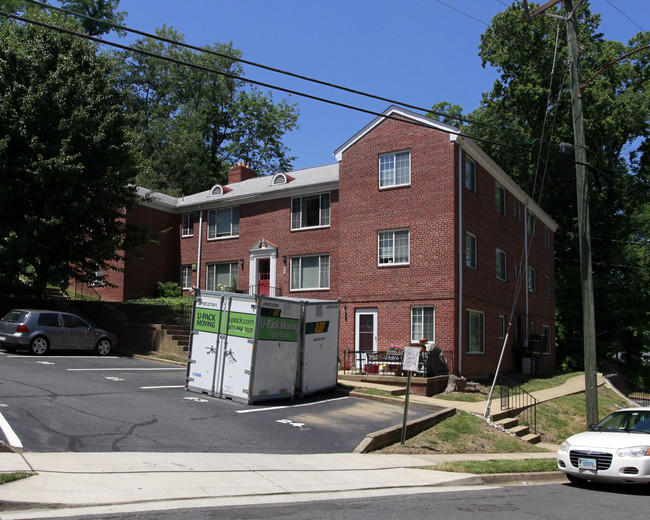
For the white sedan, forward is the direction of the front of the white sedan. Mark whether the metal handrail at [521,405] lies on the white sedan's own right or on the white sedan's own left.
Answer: on the white sedan's own right

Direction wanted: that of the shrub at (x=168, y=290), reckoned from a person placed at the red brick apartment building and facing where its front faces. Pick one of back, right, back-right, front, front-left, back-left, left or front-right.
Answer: right

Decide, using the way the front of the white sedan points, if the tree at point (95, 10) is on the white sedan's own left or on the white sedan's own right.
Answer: on the white sedan's own right

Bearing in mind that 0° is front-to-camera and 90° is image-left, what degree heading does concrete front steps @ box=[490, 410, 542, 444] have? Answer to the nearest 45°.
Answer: approximately 315°

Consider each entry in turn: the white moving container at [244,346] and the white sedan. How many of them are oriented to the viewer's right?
0

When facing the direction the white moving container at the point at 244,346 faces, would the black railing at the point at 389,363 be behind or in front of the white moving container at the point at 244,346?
behind

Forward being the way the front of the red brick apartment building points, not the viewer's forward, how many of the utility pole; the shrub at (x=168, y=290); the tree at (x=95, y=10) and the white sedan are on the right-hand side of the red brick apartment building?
2

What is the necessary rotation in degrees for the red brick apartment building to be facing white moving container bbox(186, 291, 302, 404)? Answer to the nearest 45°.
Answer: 0° — it already faces it

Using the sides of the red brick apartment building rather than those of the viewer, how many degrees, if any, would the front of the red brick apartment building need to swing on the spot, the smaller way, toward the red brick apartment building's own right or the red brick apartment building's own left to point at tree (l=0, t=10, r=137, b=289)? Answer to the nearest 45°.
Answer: approximately 45° to the red brick apartment building's own right

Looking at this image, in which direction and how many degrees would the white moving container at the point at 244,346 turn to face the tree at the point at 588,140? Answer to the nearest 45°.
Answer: approximately 180°

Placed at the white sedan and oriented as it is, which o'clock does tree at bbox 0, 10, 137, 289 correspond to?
The tree is roughly at 2 o'clock from the white sedan.
